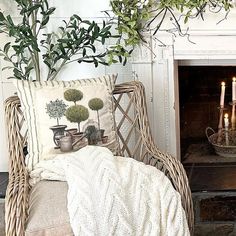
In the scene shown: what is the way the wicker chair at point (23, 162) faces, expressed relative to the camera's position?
facing the viewer and to the right of the viewer

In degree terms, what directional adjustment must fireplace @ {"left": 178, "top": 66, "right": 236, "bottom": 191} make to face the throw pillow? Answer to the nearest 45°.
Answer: approximately 45° to its right

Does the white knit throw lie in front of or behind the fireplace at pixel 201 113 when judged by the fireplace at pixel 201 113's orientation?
in front

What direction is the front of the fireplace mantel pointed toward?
toward the camera

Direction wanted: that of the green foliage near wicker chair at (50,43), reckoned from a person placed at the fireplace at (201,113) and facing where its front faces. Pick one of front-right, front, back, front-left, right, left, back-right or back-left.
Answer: front-right

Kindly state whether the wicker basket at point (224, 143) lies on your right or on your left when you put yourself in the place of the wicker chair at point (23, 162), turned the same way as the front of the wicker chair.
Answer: on your left
